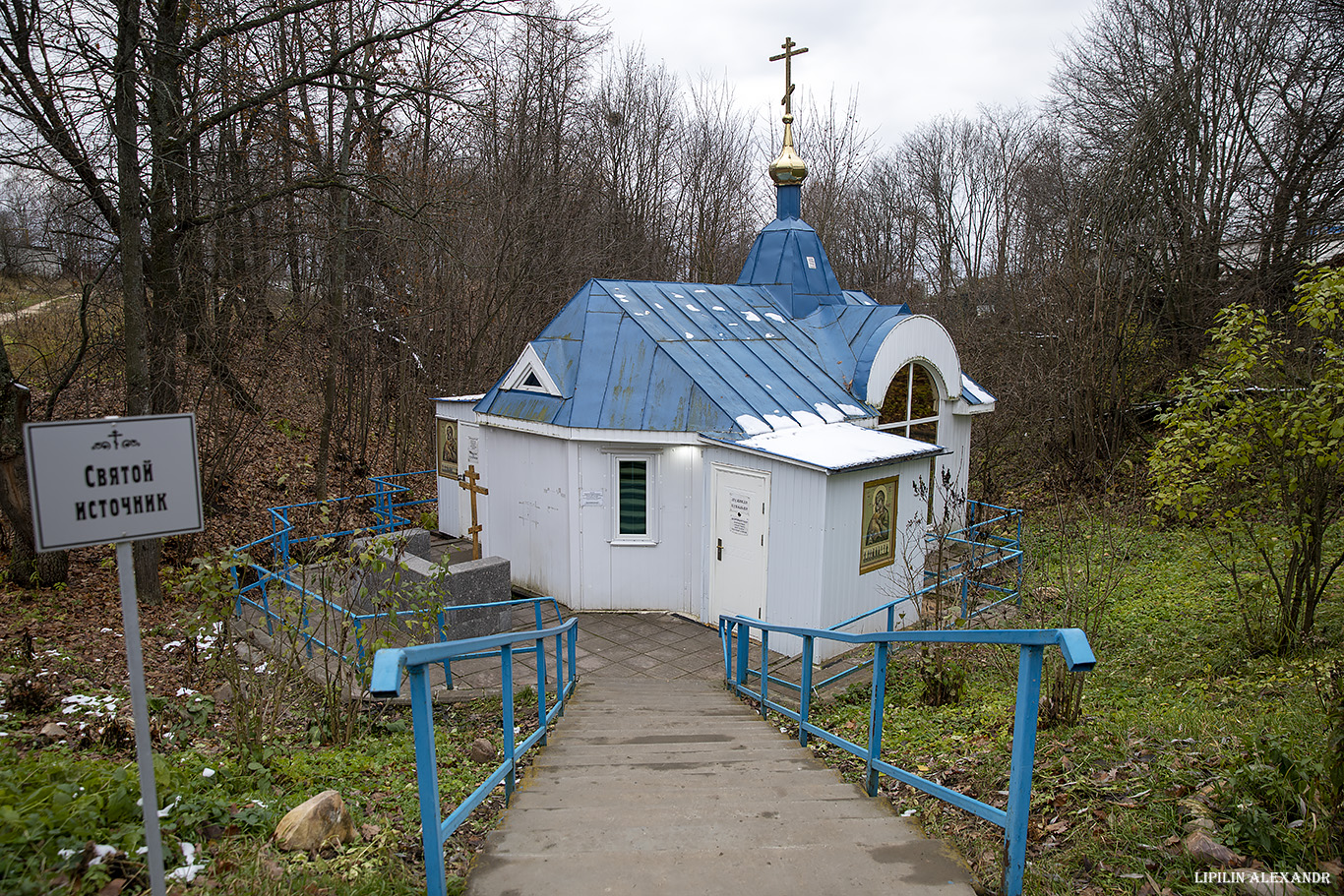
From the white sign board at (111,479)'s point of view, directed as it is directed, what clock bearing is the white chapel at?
The white chapel is roughly at 8 o'clock from the white sign board.

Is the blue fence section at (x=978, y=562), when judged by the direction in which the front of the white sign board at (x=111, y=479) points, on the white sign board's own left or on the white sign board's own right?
on the white sign board's own left

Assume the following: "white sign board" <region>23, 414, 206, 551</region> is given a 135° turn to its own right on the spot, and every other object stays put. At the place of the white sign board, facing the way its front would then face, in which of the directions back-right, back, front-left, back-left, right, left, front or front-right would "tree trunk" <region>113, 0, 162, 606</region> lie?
front-right

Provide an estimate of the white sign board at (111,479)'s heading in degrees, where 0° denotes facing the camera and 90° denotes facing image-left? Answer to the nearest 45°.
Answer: approximately 0°

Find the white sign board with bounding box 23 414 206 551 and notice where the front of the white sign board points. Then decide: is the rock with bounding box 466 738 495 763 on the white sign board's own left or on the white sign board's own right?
on the white sign board's own left

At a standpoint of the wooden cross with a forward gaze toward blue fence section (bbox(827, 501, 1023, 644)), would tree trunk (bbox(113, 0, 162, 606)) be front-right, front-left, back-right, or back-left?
back-right

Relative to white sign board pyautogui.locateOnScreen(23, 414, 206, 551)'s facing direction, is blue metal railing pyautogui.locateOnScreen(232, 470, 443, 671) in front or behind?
behind

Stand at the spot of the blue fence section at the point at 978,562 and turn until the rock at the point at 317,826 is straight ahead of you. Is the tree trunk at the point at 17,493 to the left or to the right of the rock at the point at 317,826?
right

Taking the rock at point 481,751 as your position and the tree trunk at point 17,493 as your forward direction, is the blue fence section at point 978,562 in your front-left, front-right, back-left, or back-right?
back-right
